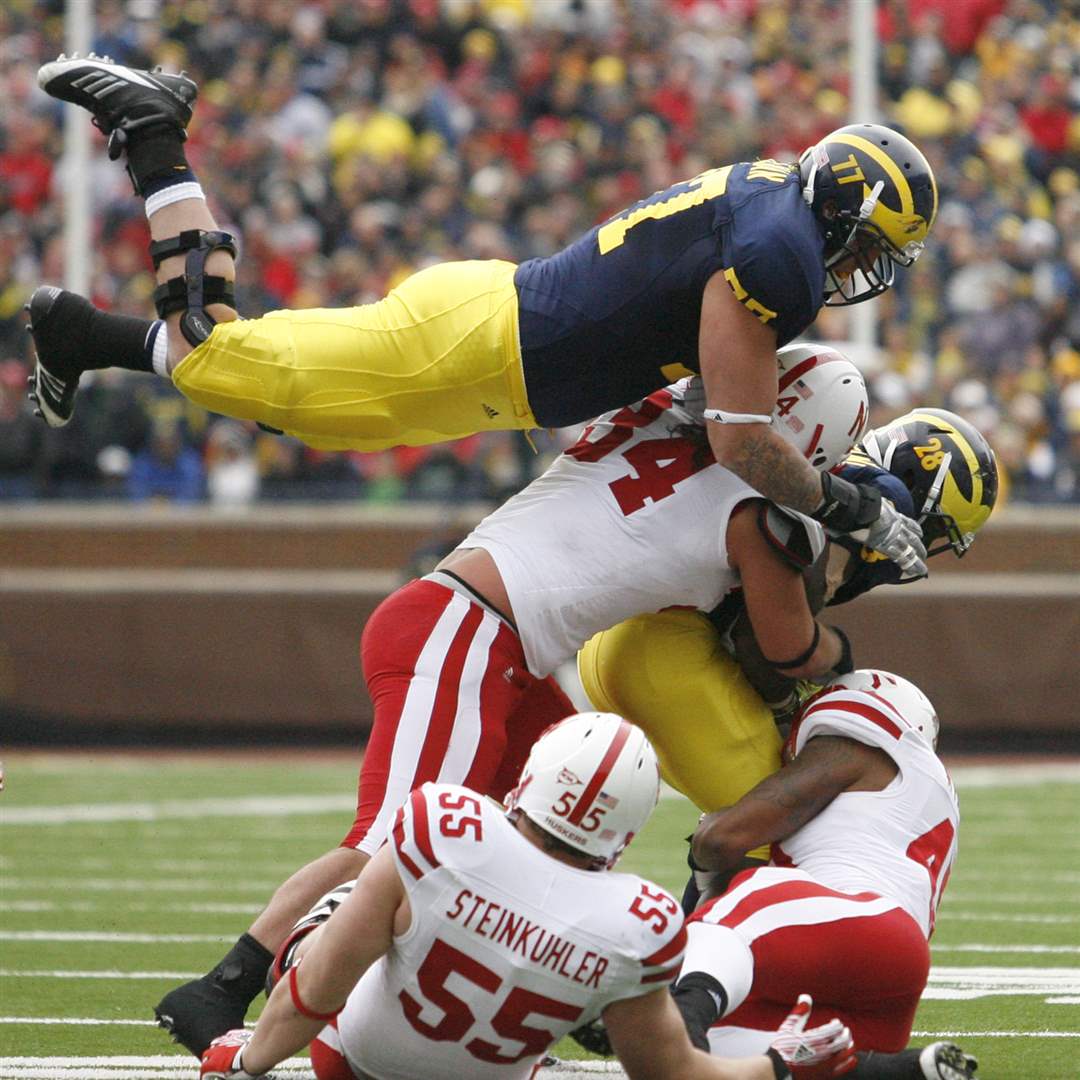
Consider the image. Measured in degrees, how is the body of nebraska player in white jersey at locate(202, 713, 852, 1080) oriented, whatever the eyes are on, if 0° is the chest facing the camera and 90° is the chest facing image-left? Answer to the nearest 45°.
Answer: approximately 180°

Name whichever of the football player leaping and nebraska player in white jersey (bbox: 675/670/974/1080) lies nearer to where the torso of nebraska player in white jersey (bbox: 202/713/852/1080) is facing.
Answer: the football player leaping

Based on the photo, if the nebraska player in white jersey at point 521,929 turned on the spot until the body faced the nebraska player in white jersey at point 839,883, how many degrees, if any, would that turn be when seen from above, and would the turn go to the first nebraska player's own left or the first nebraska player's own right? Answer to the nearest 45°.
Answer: approximately 45° to the first nebraska player's own right

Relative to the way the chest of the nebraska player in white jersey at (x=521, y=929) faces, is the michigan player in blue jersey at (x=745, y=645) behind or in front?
in front

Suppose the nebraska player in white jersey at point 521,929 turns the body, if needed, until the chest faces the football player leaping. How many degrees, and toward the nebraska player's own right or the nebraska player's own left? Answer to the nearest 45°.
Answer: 0° — they already face them

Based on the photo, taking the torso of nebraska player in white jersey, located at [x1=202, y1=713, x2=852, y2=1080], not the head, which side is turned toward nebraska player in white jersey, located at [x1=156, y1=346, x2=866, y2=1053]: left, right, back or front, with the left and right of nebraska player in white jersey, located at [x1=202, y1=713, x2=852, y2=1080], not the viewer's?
front

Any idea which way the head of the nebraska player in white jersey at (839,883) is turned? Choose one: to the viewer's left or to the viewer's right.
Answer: to the viewer's left
